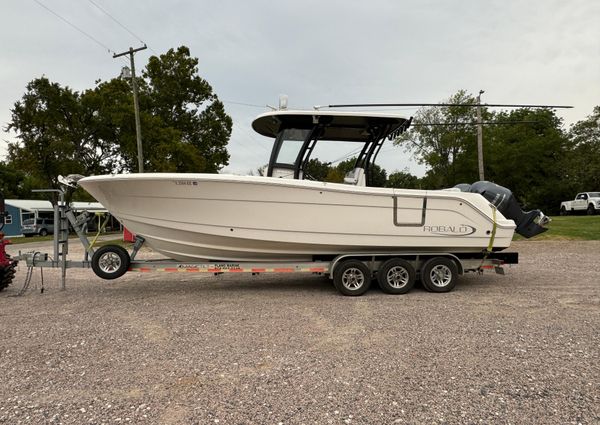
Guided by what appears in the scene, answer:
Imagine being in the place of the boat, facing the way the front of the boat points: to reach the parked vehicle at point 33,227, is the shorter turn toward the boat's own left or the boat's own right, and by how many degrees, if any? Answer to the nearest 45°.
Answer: approximately 45° to the boat's own right

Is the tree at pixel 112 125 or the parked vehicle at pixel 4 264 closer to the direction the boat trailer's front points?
the parked vehicle

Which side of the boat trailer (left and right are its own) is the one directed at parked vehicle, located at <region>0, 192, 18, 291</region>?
front

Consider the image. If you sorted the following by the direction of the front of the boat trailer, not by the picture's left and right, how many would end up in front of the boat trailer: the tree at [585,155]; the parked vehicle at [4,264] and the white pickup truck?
1

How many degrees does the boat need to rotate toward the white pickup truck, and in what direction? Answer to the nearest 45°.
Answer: approximately 135° to its right

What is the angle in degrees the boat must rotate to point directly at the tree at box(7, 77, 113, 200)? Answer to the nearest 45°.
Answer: approximately 45° to its right

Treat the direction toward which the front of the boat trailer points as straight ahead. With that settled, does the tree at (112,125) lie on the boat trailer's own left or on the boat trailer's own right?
on the boat trailer's own right

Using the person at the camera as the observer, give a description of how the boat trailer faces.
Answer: facing to the left of the viewer

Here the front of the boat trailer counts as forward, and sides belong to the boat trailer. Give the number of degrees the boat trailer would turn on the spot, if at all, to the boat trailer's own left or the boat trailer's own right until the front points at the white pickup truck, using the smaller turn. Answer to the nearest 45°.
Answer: approximately 135° to the boat trailer's own right

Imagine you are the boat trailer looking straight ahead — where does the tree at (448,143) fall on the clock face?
The tree is roughly at 4 o'clock from the boat trailer.

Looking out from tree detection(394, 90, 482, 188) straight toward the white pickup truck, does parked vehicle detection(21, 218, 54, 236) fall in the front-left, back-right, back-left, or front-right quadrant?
back-right

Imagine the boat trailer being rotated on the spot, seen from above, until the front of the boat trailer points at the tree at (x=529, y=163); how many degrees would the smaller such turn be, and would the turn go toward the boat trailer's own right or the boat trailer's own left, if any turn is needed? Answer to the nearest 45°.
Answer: approximately 135° to the boat trailer's own right

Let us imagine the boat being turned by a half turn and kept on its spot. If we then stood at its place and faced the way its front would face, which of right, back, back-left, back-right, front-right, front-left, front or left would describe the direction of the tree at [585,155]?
front-left

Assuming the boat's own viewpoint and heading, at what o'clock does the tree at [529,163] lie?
The tree is roughly at 4 o'clock from the boat.

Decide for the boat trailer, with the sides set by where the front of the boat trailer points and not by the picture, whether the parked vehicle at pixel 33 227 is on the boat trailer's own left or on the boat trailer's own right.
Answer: on the boat trailer's own right

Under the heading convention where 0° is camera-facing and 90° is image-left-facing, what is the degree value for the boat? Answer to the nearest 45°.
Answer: approximately 90°
